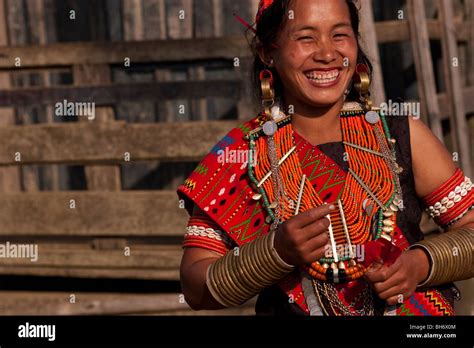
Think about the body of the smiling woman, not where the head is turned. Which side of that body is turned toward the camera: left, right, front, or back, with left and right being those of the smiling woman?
front

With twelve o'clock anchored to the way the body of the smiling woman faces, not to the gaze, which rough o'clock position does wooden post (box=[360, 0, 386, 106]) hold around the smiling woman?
The wooden post is roughly at 6 o'clock from the smiling woman.
